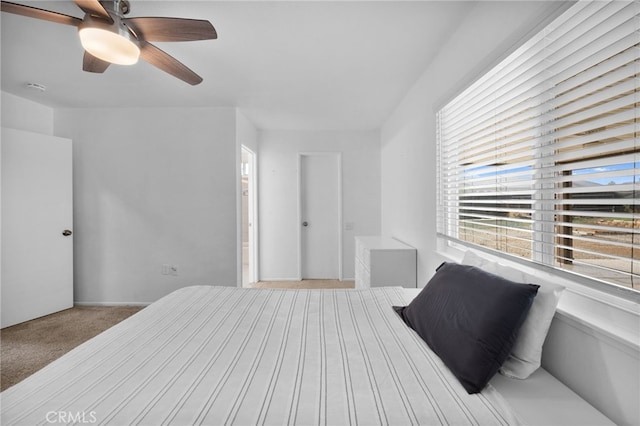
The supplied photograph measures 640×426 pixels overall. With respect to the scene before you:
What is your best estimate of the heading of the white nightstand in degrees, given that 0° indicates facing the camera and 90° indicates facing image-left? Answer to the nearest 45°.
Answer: approximately 90°

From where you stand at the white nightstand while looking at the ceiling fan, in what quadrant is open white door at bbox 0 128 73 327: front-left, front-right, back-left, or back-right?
front-right

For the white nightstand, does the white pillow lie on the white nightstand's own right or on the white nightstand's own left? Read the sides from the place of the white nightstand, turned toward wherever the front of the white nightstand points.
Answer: on the white nightstand's own left

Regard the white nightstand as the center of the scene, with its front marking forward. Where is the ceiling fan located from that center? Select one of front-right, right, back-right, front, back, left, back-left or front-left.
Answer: front-left

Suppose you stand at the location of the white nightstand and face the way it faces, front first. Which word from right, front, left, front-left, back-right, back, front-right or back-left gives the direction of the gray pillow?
left

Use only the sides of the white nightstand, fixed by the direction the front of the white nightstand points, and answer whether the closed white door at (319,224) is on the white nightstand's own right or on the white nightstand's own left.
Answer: on the white nightstand's own right

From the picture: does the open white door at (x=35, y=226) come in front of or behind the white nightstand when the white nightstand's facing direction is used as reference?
in front

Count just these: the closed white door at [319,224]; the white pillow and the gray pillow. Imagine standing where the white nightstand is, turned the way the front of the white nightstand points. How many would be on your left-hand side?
2

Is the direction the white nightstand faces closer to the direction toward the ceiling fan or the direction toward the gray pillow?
the ceiling fan
